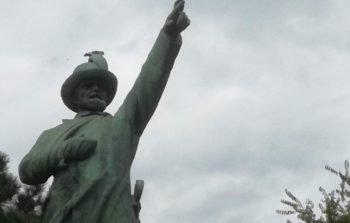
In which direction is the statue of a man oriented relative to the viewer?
toward the camera

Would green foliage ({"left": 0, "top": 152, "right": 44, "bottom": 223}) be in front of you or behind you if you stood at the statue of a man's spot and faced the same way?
behind
